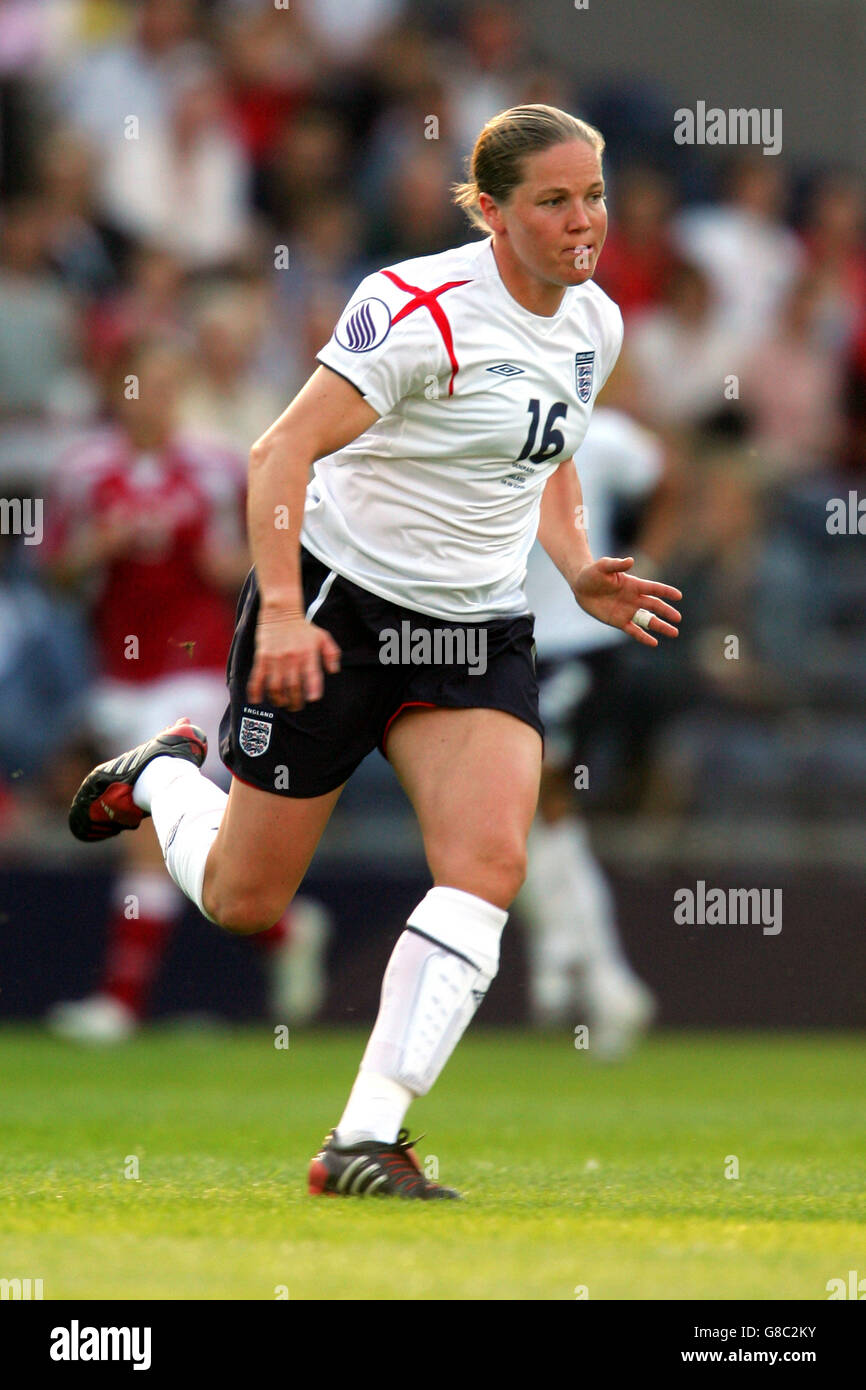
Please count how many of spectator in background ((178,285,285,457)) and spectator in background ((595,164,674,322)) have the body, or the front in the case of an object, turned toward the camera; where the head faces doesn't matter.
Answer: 2

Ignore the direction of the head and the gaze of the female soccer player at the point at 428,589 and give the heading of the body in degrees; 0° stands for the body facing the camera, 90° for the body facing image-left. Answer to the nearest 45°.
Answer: approximately 315°

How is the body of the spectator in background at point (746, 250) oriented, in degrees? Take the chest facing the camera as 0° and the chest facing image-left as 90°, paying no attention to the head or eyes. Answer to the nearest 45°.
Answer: approximately 0°

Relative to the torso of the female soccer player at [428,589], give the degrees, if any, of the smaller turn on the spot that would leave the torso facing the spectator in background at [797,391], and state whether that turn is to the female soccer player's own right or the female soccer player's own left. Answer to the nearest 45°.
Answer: approximately 135° to the female soccer player's own left

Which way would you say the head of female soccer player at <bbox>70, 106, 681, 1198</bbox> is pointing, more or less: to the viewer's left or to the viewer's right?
to the viewer's right

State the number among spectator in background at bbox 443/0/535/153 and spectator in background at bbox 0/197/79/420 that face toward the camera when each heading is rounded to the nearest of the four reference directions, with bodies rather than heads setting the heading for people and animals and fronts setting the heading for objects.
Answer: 2

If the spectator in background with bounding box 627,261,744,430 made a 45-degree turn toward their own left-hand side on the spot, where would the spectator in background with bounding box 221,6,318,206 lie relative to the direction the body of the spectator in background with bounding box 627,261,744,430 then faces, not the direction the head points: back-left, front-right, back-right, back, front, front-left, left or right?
back-right

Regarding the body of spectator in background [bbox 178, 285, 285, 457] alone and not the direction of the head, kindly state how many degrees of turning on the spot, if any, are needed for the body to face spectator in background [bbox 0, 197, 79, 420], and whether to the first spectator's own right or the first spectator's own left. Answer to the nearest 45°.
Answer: approximately 135° to the first spectator's own right
